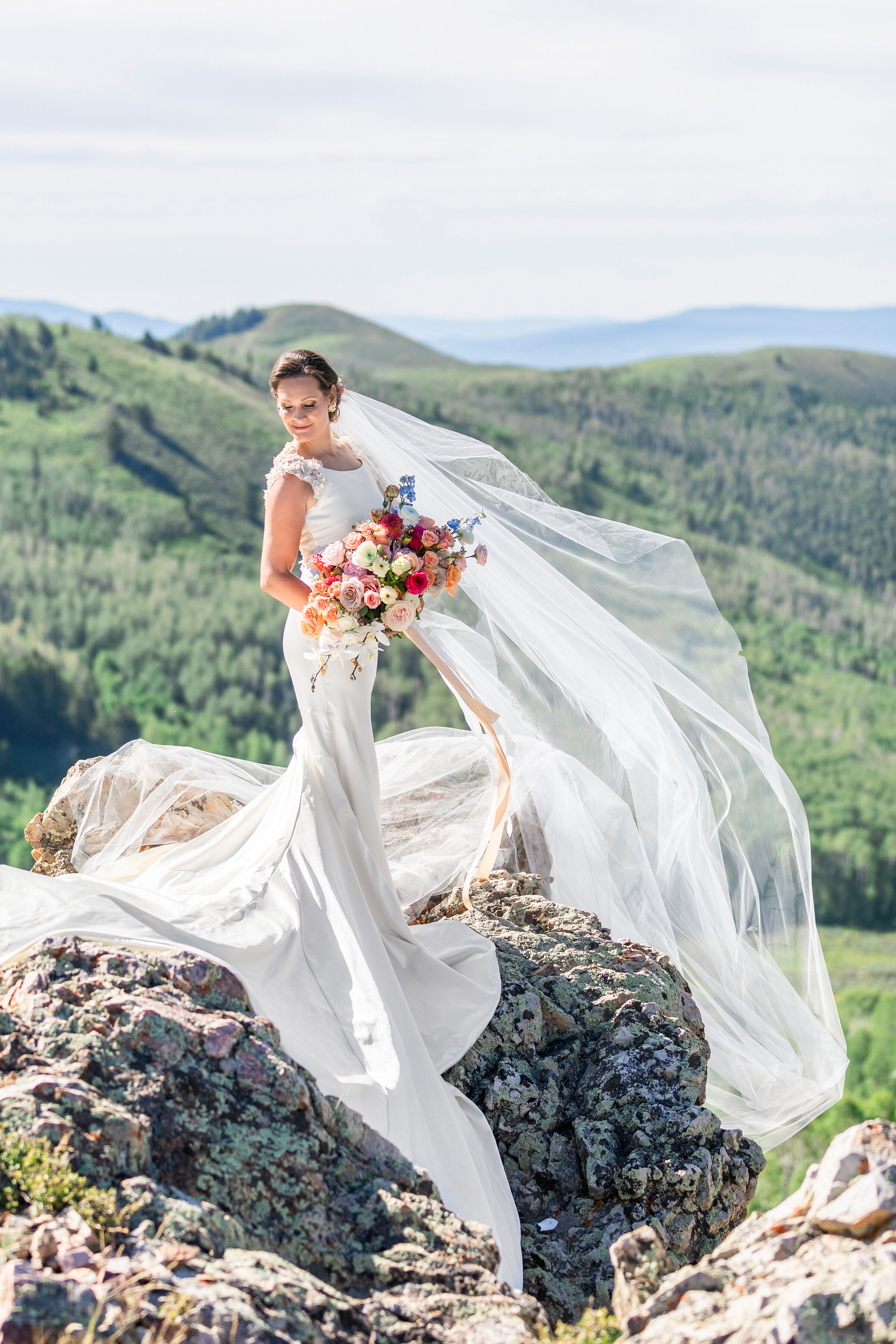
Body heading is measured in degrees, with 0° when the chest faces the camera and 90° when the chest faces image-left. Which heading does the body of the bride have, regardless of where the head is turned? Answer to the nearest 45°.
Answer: approximately 315°

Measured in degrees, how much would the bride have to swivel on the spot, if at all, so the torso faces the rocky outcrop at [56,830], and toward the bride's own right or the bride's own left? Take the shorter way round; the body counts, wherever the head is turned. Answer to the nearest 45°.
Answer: approximately 135° to the bride's own right

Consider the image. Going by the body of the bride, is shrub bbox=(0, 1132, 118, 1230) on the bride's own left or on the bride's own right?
on the bride's own right

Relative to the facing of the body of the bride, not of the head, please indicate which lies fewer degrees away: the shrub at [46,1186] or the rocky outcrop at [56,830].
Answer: the shrub
